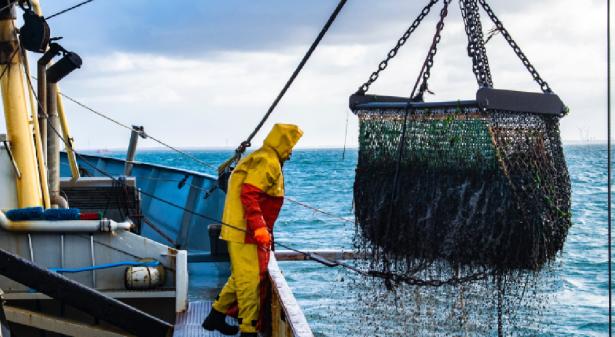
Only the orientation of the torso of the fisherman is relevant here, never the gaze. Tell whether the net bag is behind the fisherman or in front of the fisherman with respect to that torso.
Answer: in front

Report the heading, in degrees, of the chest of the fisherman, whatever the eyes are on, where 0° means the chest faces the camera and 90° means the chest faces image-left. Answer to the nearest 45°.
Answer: approximately 270°

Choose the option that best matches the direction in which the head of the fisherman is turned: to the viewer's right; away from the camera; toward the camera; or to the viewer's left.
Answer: to the viewer's right

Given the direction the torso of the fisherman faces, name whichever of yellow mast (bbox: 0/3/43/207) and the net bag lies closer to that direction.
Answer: the net bag
